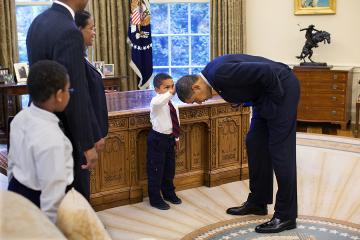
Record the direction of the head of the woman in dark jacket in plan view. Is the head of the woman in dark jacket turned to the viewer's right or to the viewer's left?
to the viewer's right

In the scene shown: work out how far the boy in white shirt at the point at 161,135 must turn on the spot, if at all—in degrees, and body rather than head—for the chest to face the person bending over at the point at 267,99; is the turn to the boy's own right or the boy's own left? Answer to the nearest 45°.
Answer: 0° — they already face them

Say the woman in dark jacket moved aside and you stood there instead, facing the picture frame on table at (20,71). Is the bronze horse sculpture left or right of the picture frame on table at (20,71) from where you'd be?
right

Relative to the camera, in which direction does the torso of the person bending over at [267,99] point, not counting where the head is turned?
to the viewer's left

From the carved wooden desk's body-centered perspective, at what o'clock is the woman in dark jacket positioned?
The woman in dark jacket is roughly at 2 o'clock from the carved wooden desk.

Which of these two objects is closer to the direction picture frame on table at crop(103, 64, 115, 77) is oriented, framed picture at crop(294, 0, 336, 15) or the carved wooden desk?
the carved wooden desk

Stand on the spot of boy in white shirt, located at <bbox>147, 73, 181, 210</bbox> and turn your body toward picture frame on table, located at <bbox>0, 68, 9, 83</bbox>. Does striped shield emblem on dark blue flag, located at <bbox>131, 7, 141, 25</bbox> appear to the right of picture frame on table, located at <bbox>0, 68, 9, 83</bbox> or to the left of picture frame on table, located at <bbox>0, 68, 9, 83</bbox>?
right

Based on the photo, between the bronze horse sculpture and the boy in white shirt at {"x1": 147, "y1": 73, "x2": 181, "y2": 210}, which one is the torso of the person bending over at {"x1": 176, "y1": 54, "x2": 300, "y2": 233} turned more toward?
the boy in white shirt

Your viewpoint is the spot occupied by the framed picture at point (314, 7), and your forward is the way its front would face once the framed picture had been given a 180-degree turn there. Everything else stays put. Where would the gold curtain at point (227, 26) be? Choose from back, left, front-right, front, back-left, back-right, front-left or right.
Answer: left

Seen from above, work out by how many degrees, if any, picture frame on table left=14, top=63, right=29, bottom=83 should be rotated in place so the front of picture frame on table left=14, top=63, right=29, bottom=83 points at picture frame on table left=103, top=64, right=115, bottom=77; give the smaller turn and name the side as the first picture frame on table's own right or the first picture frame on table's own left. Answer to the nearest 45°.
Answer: approximately 45° to the first picture frame on table's own left

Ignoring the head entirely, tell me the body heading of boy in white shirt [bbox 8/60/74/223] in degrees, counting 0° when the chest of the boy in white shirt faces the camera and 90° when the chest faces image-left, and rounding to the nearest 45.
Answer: approximately 225°

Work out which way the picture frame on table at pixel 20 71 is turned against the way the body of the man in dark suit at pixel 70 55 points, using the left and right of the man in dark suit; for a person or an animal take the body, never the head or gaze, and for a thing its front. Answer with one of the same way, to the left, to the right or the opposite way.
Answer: to the right

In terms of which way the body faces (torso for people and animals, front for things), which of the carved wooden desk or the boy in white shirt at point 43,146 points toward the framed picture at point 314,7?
the boy in white shirt

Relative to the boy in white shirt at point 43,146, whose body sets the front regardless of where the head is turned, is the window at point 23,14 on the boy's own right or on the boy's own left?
on the boy's own left

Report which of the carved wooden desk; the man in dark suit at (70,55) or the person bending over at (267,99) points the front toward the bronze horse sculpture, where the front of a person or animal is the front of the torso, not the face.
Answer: the man in dark suit
